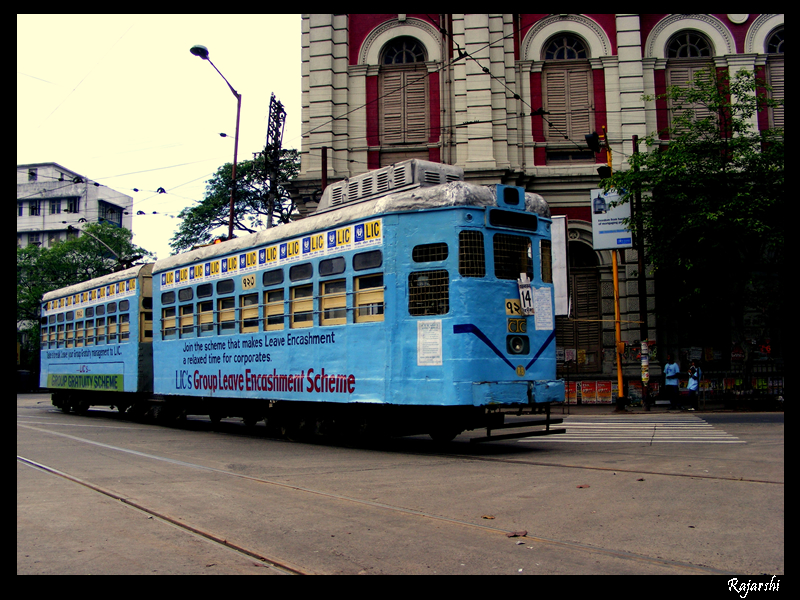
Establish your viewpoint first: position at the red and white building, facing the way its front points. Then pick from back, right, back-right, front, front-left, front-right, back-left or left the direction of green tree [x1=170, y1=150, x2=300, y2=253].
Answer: back-right

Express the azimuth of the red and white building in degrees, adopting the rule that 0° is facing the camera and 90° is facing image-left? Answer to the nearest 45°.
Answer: approximately 0°

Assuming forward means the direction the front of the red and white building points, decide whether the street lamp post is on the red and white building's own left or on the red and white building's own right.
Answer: on the red and white building's own right

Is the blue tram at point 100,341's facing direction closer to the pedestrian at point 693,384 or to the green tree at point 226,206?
the pedestrian

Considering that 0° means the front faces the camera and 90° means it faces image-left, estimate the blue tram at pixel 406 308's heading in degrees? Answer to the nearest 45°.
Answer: approximately 315°

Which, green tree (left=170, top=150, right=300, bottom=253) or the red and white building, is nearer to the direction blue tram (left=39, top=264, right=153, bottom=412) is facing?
the red and white building

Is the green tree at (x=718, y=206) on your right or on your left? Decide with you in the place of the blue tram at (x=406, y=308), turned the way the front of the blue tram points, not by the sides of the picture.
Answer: on your left

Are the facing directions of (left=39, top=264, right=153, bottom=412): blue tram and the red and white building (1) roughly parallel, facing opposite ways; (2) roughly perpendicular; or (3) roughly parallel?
roughly perpendicular
